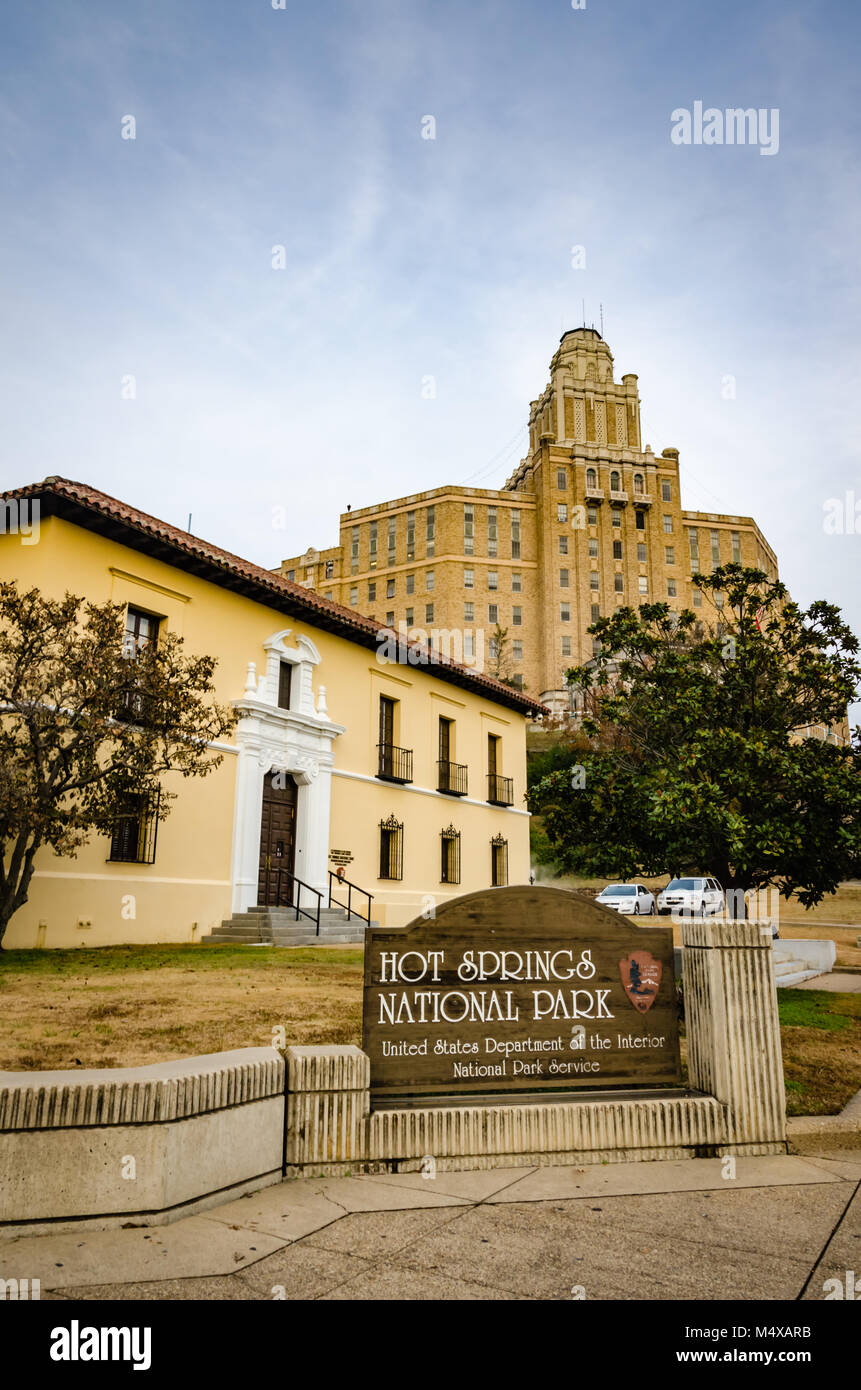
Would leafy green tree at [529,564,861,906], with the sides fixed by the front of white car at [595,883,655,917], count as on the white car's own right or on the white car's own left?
on the white car's own left

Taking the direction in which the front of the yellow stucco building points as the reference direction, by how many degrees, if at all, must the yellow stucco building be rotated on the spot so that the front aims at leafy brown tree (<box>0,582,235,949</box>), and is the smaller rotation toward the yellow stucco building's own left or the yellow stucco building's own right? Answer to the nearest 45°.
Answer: approximately 45° to the yellow stucco building's own right

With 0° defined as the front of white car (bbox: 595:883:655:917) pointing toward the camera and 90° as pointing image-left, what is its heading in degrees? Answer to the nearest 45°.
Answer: approximately 45°

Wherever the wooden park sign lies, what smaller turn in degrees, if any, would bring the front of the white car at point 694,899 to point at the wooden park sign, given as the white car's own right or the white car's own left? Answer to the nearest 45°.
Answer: approximately 45° to the white car's own left

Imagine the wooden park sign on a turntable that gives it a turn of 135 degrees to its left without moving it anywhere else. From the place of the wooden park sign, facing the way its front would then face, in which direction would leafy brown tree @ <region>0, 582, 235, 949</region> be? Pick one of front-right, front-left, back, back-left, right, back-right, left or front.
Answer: left

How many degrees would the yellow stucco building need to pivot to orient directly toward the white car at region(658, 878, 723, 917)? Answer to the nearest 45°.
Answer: approximately 90° to its left

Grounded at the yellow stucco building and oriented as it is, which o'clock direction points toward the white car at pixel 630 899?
The white car is roughly at 9 o'clock from the yellow stucco building.

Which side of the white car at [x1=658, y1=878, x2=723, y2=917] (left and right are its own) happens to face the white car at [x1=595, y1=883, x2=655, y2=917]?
right

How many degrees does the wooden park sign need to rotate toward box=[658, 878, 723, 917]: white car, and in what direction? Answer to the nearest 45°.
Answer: approximately 180°
